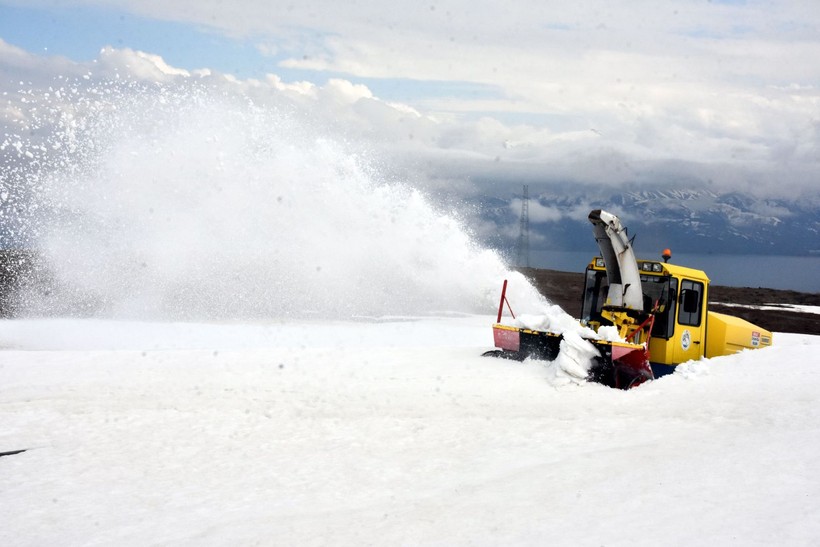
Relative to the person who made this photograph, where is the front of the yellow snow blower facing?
facing the viewer and to the left of the viewer
